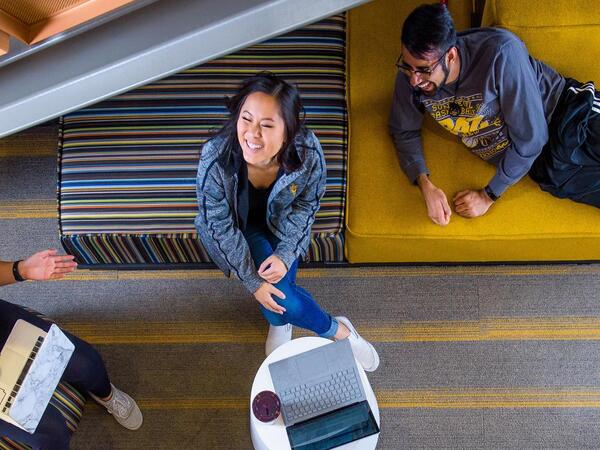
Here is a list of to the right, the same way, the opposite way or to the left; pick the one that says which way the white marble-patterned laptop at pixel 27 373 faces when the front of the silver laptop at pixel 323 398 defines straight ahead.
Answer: to the left

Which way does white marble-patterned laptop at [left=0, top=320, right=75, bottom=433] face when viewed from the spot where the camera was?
facing away from the viewer and to the left of the viewer

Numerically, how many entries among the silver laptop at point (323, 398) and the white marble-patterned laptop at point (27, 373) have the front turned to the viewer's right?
0

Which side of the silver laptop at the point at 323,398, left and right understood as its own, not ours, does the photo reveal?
back

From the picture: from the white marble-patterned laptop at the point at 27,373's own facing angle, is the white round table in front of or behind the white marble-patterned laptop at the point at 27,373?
behind

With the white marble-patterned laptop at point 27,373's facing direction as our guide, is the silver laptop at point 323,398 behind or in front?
behind
